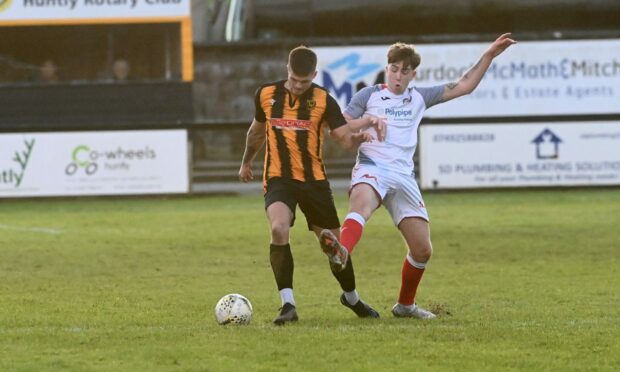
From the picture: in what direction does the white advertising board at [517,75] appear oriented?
toward the camera

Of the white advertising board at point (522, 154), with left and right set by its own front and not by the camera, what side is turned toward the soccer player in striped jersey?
front

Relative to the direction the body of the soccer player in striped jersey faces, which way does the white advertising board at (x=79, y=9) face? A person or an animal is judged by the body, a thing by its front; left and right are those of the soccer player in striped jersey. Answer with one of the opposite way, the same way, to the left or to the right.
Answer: the same way

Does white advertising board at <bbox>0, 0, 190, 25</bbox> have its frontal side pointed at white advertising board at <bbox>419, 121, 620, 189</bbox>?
no

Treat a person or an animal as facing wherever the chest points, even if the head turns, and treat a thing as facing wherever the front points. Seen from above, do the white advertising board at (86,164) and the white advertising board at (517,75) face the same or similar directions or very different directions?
same or similar directions

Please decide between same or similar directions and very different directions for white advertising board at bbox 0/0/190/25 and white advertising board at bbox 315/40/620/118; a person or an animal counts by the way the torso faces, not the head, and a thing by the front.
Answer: same or similar directions

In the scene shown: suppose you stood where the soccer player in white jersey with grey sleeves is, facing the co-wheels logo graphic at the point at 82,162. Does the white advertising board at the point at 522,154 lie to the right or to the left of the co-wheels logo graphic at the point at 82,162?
right

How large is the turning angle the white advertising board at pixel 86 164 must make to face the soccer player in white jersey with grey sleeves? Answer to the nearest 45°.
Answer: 0° — it already faces them

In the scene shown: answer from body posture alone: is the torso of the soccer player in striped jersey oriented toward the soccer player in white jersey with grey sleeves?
no

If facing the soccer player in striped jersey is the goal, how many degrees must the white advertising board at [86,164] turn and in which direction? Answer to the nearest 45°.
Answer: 0° — it already faces them

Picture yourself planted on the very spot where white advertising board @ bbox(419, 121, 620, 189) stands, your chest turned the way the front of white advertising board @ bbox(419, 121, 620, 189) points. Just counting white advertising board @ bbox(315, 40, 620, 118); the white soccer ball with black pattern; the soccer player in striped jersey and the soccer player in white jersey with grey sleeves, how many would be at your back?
1

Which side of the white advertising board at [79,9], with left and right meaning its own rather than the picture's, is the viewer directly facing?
front

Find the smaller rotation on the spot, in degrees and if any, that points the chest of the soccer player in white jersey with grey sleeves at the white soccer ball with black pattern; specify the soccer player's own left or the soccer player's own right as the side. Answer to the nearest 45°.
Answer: approximately 45° to the soccer player's own right

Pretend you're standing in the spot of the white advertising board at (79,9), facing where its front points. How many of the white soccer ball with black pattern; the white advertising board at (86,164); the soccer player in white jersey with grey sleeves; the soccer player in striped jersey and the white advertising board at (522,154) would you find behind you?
0

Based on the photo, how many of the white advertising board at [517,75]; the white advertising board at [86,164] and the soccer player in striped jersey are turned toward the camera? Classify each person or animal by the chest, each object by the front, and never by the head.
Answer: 3
